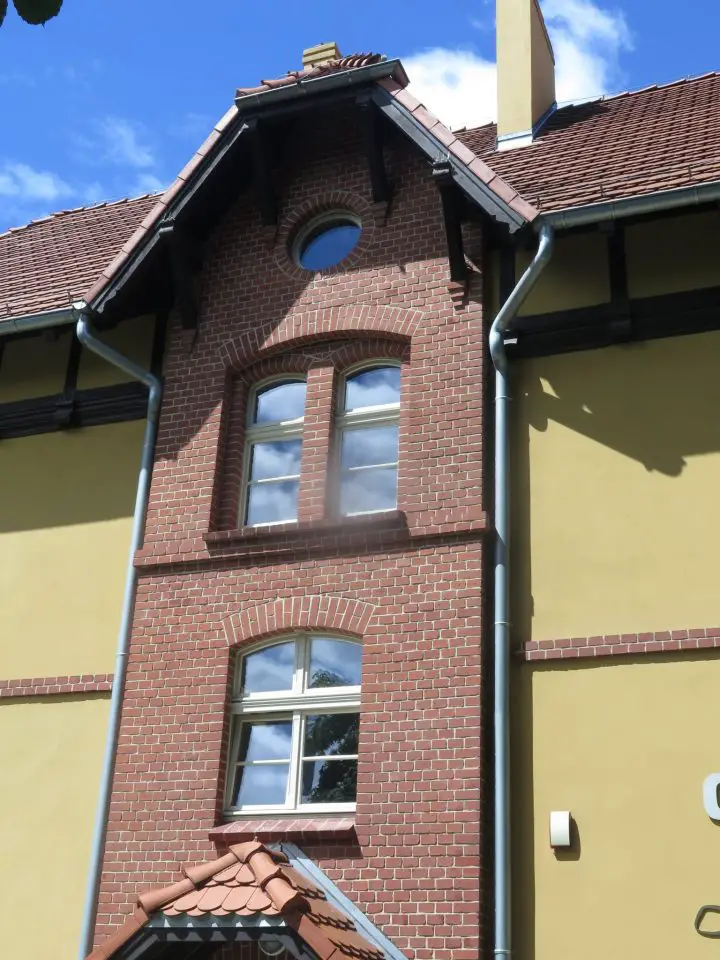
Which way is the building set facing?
toward the camera
